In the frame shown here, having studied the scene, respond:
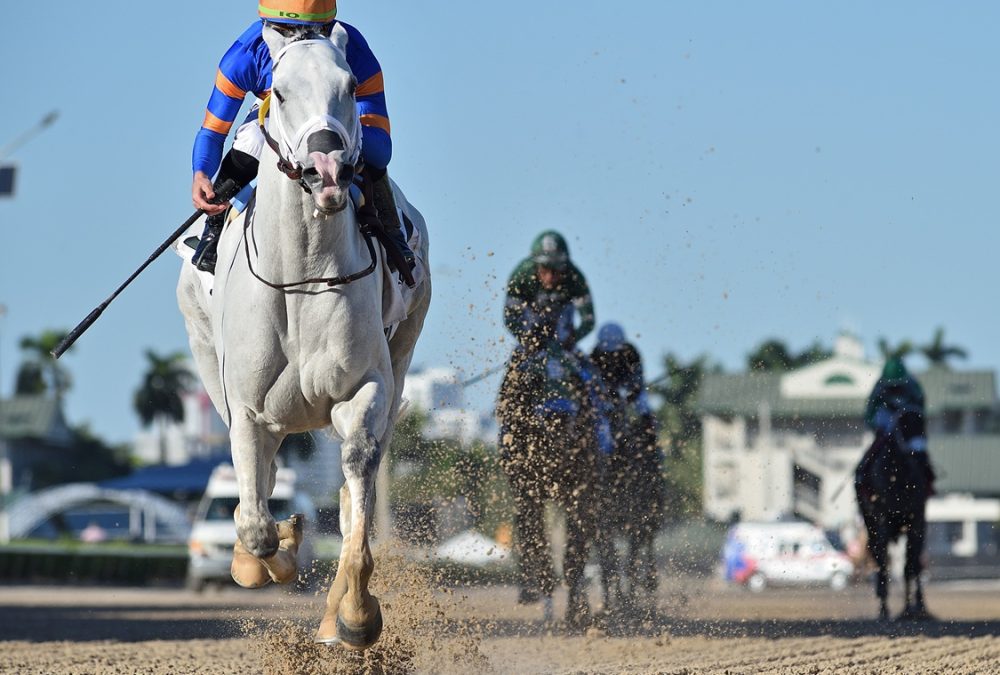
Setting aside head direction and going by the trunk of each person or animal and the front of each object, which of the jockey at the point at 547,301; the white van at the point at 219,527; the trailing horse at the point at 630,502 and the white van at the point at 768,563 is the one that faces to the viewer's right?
the white van at the point at 768,563

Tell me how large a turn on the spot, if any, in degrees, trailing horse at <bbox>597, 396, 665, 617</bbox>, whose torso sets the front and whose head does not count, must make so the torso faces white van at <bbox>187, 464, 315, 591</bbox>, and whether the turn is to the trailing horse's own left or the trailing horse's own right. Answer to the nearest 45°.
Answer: approximately 135° to the trailing horse's own right

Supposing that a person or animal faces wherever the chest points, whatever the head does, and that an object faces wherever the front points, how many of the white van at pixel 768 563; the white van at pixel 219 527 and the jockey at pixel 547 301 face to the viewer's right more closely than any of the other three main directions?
1

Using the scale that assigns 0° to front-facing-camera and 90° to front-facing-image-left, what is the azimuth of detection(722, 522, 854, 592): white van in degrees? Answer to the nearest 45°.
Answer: approximately 270°

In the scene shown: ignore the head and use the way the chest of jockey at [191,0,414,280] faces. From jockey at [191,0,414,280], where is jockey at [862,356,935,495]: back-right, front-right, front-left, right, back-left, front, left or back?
back-left

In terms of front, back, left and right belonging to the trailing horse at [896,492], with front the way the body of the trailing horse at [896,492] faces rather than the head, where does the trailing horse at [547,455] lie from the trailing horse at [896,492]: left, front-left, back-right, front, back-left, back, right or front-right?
front-right

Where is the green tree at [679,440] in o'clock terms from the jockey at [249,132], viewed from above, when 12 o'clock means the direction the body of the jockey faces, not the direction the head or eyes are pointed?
The green tree is roughly at 7 o'clock from the jockey.

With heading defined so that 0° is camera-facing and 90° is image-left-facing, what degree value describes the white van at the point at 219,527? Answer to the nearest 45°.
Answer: approximately 0°

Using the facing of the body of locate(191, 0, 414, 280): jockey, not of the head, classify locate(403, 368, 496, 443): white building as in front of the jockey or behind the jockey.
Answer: behind

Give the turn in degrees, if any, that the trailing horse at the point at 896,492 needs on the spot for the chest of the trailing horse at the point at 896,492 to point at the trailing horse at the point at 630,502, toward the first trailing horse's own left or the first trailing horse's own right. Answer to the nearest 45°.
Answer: approximately 45° to the first trailing horse's own right
